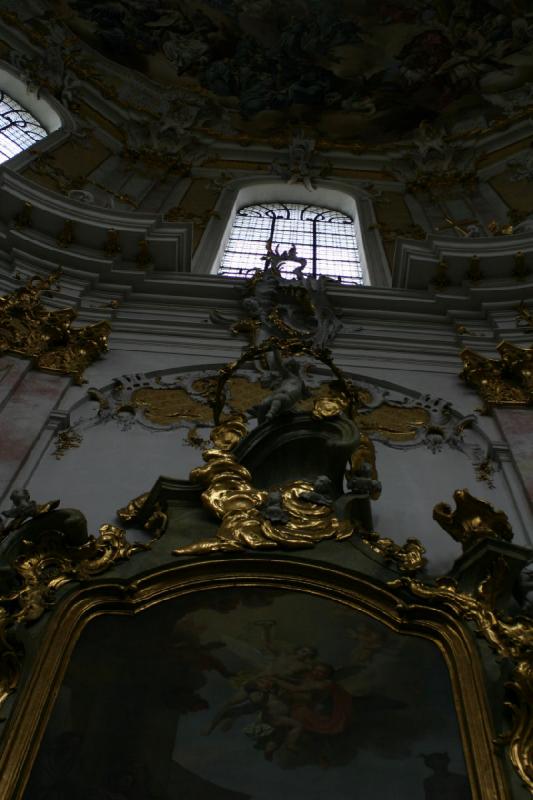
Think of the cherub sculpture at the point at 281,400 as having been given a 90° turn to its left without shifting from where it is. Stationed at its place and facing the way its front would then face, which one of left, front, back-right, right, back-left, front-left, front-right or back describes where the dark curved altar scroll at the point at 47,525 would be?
back-right

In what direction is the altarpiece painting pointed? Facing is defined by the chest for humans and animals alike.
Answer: toward the camera

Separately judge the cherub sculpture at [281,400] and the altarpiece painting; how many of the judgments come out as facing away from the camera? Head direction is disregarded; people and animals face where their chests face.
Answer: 0

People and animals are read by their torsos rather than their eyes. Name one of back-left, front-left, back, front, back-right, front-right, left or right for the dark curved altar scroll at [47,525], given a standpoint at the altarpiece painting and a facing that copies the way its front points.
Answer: right
